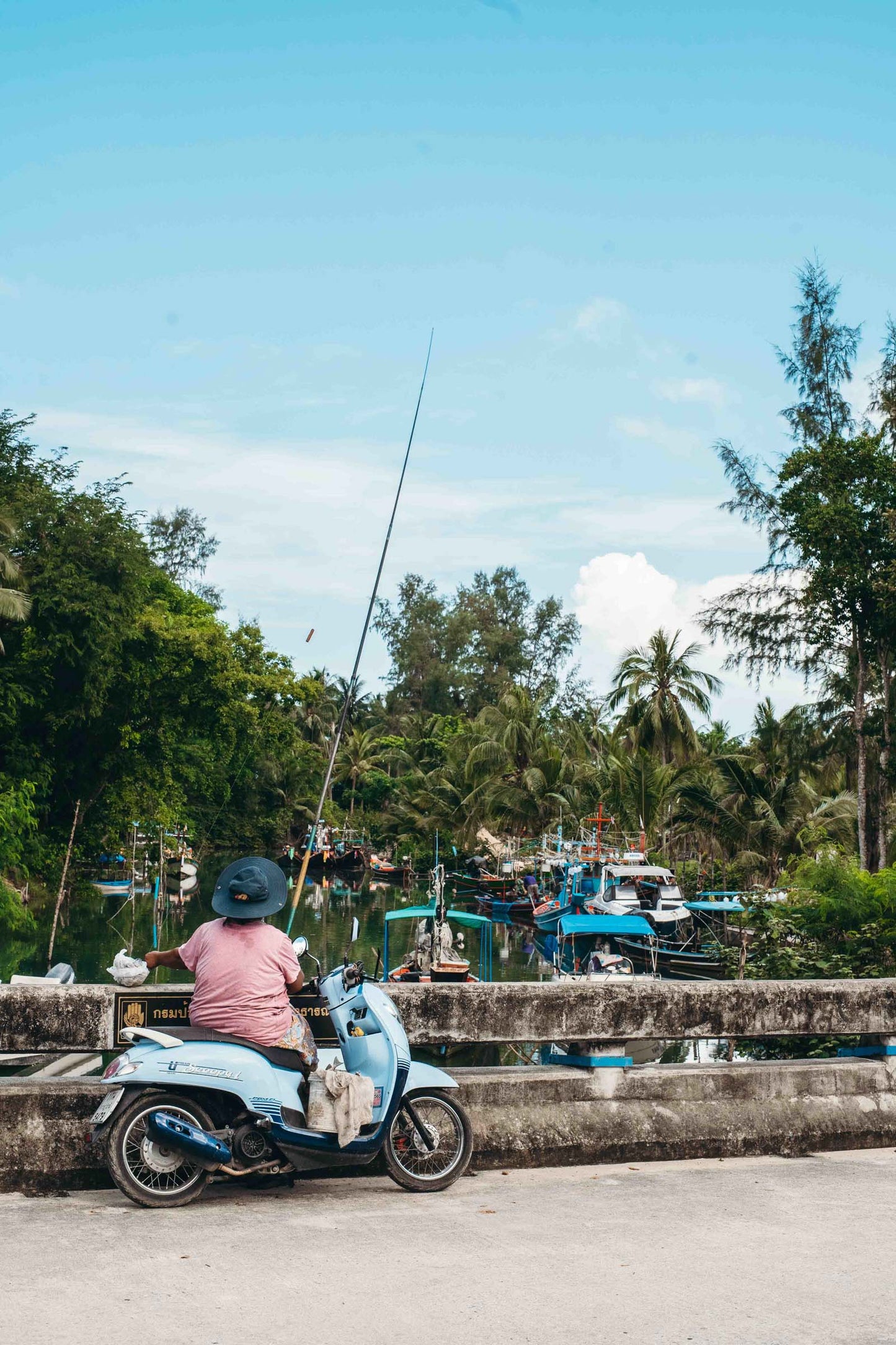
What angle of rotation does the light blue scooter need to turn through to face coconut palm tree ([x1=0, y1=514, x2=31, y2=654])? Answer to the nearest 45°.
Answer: approximately 90° to its left

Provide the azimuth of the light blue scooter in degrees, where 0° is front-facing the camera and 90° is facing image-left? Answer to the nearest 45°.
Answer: approximately 270°

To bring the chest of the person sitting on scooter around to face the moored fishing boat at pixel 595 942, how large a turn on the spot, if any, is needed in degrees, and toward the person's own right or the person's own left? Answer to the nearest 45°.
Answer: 0° — they already face it

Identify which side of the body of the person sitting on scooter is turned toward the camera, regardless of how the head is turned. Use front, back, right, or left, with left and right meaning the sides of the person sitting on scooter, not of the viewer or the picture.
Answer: back

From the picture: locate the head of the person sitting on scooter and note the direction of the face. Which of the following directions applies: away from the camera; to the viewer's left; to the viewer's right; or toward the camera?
away from the camera
